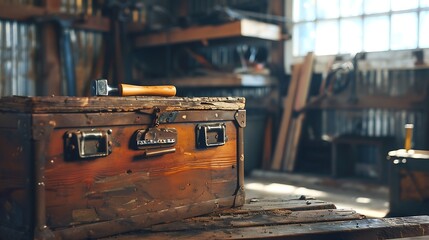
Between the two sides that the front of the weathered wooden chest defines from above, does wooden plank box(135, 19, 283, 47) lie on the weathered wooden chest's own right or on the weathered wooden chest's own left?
on the weathered wooden chest's own left

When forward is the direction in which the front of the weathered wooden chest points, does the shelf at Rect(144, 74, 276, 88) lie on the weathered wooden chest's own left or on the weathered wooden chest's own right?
on the weathered wooden chest's own left

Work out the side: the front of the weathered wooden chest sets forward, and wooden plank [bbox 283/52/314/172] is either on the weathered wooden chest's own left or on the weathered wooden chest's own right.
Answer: on the weathered wooden chest's own left

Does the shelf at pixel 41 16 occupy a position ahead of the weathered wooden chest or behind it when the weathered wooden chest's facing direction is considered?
behind

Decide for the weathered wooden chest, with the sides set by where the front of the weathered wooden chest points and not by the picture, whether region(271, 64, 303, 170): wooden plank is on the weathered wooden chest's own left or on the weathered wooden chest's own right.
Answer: on the weathered wooden chest's own left

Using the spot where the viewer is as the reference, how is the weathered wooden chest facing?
facing the viewer and to the right of the viewer
